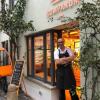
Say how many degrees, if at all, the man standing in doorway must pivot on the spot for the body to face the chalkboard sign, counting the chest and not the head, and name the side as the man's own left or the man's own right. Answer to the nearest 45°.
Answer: approximately 135° to the man's own right

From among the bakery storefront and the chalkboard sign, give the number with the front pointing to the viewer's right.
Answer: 0

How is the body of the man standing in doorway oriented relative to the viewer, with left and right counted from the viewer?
facing the viewer

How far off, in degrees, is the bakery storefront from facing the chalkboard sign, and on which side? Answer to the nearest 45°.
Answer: approximately 90° to its right

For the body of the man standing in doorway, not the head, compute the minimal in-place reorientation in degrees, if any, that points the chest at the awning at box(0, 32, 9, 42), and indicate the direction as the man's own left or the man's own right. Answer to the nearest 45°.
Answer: approximately 135° to the man's own right

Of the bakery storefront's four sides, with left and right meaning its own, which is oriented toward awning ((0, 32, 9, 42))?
right

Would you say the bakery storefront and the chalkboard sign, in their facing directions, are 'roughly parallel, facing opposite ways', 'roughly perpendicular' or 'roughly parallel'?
roughly parallel

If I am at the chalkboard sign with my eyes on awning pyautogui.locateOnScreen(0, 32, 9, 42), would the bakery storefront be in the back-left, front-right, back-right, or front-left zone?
back-right

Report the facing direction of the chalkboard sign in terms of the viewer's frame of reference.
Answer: facing the viewer and to the left of the viewer

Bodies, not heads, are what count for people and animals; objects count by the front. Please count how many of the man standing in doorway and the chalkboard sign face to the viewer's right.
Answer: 0
